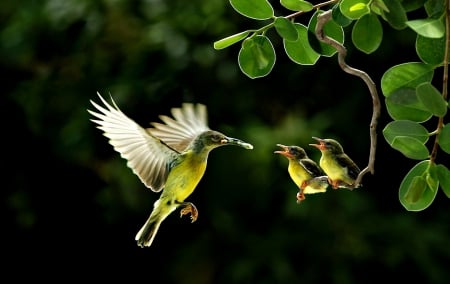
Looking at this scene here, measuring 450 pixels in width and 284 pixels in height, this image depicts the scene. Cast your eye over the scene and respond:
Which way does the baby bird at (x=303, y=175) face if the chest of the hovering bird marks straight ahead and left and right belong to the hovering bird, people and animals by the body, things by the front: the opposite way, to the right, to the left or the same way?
the opposite way

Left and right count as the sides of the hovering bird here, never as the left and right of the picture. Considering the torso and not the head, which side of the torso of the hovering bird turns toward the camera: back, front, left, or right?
right

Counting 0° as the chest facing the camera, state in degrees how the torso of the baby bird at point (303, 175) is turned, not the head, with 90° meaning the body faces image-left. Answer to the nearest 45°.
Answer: approximately 90°

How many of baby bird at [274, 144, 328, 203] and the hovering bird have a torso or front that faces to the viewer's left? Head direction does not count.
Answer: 1
